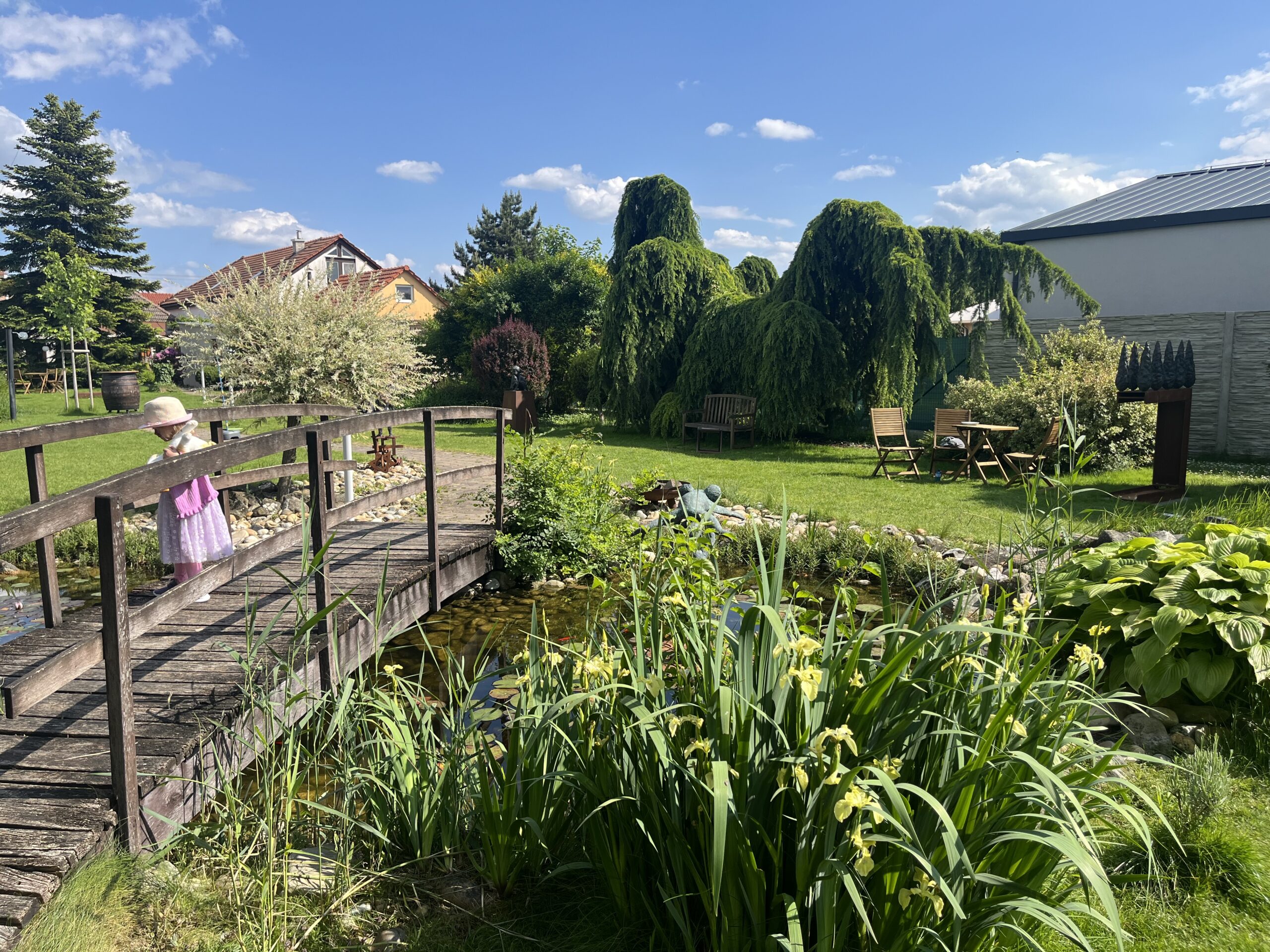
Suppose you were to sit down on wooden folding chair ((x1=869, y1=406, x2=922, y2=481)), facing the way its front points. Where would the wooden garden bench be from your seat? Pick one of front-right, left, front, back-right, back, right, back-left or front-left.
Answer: back

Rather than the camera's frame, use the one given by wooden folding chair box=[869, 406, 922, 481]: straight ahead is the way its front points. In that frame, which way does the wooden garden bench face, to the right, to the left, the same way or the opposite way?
to the right

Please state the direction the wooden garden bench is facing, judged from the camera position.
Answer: facing the viewer and to the left of the viewer

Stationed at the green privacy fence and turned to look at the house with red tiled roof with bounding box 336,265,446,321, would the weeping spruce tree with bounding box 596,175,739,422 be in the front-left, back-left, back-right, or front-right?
front-left

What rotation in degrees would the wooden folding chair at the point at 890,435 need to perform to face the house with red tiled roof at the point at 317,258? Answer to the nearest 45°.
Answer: approximately 180°

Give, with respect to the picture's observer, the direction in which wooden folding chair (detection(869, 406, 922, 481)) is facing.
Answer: facing the viewer and to the right of the viewer

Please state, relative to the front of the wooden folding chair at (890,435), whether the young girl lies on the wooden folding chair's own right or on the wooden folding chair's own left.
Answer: on the wooden folding chair's own right

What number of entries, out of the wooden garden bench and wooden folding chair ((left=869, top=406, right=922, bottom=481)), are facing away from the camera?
0

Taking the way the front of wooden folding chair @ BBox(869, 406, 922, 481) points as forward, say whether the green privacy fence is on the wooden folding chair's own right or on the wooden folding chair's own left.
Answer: on the wooden folding chair's own left

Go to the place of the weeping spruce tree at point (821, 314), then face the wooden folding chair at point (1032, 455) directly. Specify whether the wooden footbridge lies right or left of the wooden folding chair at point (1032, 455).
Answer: right

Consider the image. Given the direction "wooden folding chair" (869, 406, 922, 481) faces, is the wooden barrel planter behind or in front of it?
behind

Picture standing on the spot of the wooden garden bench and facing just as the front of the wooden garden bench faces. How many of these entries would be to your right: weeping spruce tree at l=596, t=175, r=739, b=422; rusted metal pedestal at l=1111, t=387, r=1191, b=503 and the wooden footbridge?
1

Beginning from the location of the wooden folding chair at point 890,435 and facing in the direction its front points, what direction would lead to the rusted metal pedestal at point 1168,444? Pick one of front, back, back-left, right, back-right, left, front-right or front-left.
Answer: front

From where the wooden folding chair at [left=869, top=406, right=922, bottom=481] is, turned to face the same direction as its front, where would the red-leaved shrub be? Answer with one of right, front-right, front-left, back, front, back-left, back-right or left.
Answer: back

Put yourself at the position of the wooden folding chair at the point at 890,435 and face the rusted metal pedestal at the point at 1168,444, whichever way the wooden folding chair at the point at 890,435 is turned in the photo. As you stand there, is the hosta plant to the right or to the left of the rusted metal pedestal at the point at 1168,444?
right

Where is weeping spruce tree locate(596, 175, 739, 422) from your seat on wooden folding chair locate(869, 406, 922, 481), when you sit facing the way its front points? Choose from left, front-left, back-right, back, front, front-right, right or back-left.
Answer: back
